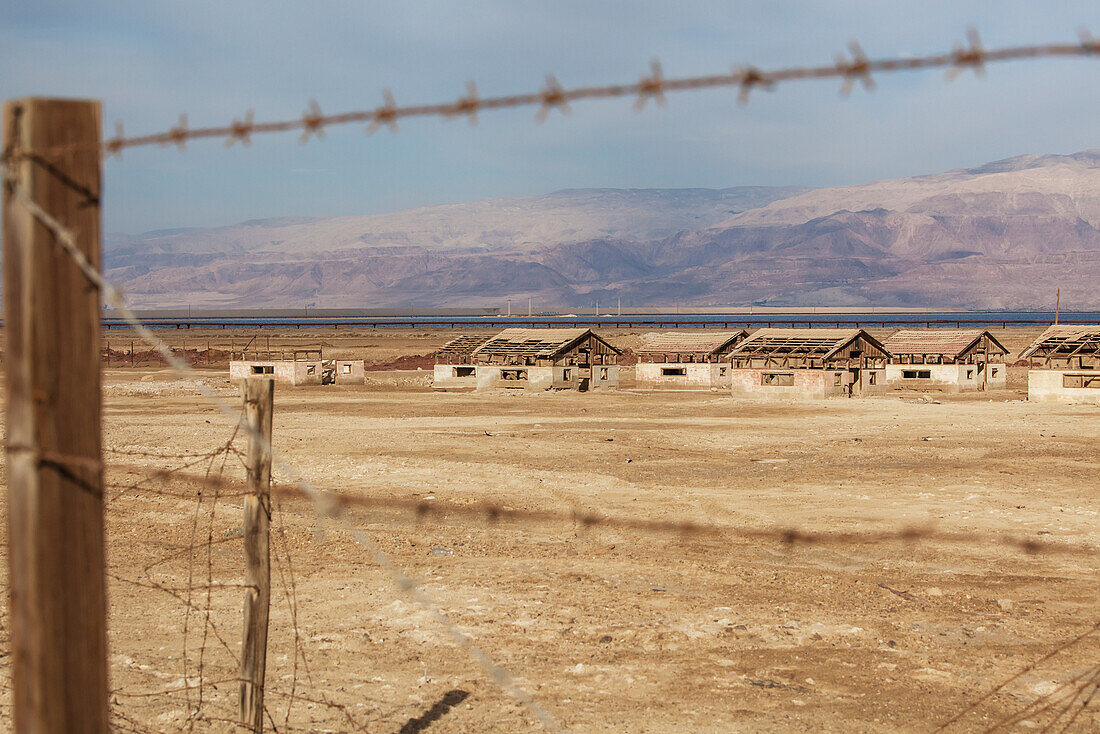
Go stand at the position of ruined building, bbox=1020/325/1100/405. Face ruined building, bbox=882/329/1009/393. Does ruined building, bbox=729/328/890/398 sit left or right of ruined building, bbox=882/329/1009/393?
left

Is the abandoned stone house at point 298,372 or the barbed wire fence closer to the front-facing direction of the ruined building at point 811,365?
the barbed wire fence

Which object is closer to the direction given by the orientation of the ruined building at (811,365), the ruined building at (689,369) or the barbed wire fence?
the barbed wire fence

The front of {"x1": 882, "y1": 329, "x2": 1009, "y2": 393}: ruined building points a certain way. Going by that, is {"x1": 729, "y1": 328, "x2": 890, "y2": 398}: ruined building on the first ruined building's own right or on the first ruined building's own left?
on the first ruined building's own right
